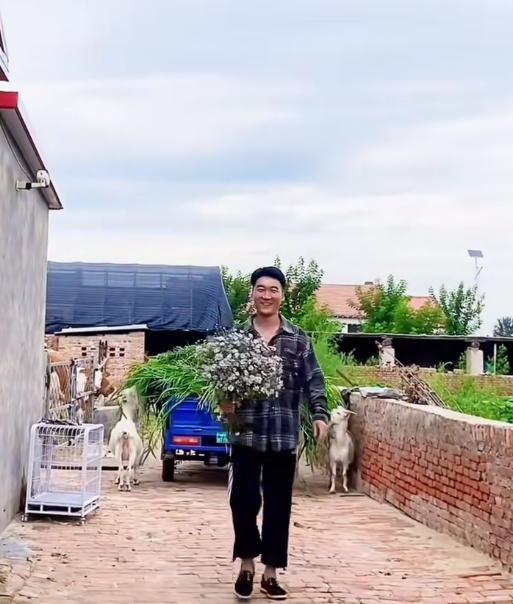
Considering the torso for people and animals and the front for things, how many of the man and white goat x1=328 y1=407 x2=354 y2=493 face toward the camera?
2

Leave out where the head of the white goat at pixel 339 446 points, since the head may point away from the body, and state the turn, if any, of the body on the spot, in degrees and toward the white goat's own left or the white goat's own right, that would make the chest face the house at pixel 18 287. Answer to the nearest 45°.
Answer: approximately 45° to the white goat's own right

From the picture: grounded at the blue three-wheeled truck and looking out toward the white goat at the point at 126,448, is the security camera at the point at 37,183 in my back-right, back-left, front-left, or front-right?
front-left

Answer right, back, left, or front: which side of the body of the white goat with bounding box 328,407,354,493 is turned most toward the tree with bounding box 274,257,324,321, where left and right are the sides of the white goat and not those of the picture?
back

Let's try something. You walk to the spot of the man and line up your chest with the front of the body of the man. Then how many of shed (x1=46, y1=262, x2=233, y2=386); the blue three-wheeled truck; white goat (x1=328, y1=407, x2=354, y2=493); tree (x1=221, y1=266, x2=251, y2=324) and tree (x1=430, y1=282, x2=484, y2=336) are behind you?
5

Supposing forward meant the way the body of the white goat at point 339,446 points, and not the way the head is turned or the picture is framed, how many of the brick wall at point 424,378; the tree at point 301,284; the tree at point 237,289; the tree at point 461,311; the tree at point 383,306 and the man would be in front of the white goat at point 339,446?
1

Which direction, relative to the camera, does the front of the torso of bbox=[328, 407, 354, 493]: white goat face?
toward the camera

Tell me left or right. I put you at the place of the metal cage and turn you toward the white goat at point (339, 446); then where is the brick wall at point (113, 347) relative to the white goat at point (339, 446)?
left

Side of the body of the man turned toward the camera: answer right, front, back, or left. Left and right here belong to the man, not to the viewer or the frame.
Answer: front

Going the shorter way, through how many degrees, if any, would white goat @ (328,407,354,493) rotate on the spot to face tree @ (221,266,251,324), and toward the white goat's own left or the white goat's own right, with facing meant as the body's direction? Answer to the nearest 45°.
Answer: approximately 180°

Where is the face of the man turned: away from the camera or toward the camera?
toward the camera

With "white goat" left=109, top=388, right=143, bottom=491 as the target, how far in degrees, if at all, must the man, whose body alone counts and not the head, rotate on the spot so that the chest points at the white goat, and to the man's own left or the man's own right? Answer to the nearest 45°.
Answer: approximately 180°
